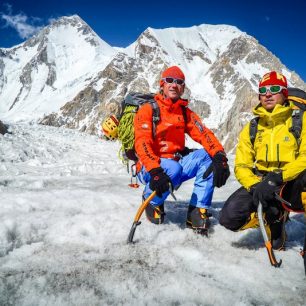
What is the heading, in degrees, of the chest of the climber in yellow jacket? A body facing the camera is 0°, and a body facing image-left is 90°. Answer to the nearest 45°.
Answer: approximately 0°

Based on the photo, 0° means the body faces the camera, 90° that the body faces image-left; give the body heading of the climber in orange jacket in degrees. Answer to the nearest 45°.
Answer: approximately 315°
